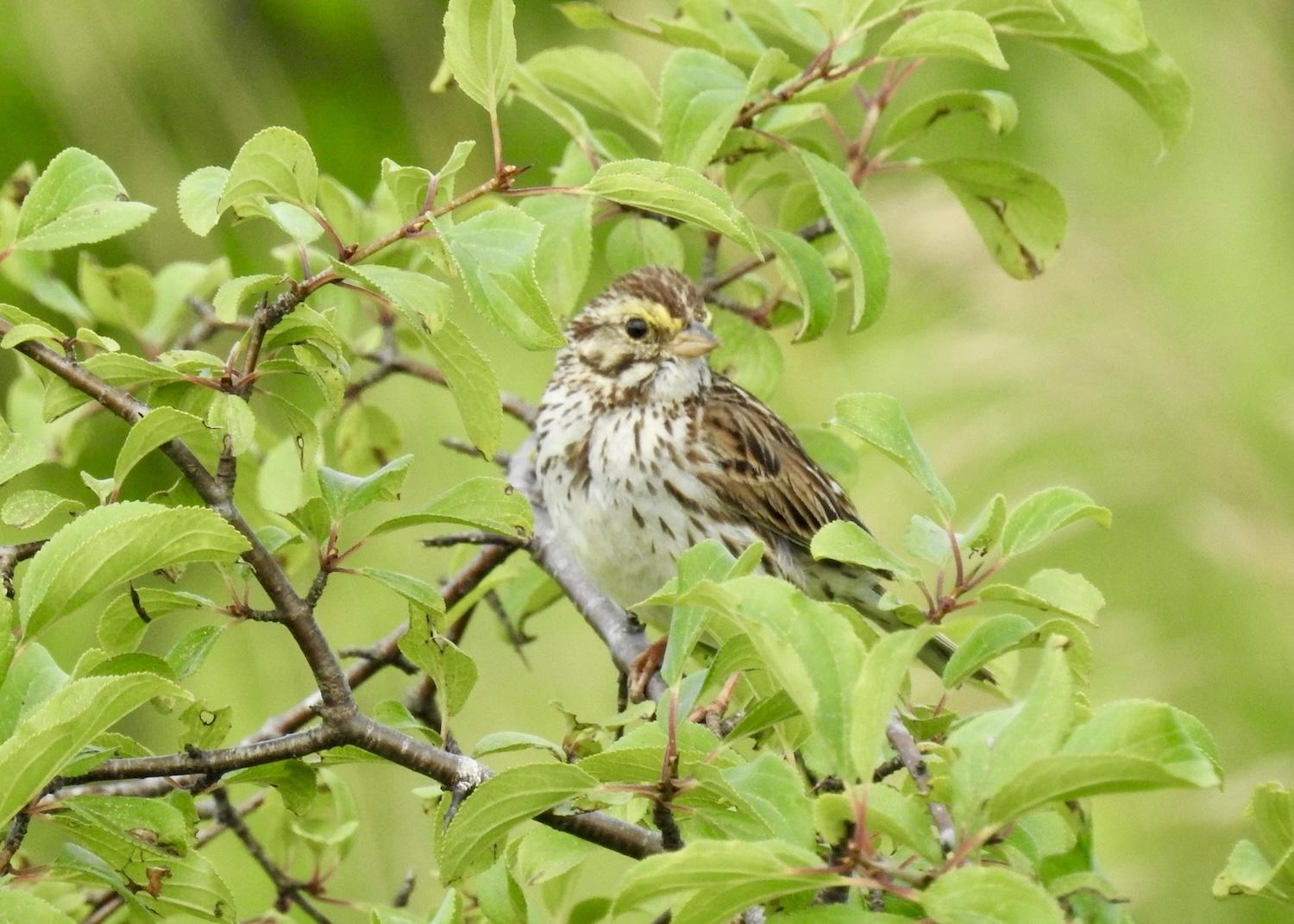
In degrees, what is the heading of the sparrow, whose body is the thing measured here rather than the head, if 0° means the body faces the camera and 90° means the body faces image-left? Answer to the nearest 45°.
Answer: approximately 45°

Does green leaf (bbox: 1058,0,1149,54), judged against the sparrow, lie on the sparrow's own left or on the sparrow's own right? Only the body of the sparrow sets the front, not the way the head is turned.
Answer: on the sparrow's own left

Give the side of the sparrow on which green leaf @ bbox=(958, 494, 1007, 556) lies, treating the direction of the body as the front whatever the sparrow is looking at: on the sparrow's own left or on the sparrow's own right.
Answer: on the sparrow's own left

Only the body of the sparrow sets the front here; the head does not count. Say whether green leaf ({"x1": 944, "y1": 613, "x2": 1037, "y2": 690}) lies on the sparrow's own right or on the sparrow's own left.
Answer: on the sparrow's own left
